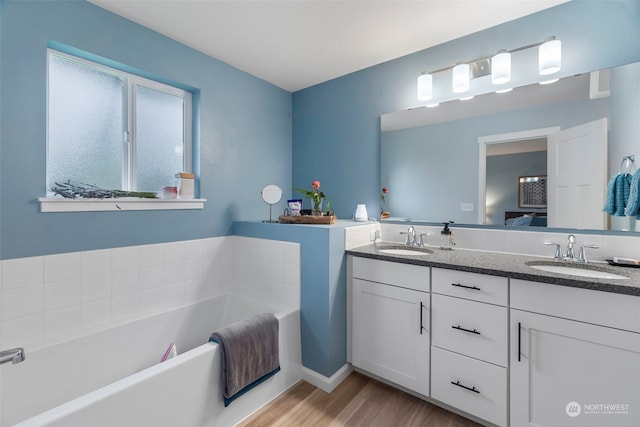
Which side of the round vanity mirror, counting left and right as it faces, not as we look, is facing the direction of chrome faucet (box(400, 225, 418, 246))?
left

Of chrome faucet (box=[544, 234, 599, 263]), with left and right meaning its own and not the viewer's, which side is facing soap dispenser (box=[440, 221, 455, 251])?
right

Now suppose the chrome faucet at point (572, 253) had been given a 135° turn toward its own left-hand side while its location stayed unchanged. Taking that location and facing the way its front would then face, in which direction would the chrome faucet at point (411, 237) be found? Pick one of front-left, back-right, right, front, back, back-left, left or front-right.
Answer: back-left

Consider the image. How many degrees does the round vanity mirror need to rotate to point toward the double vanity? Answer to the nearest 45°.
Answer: approximately 45° to its left

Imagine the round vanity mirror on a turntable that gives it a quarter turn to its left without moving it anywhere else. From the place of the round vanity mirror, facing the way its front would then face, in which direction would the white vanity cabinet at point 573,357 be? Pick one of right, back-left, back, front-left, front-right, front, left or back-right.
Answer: front-right

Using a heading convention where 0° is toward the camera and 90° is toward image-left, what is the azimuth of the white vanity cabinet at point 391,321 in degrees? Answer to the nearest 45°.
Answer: approximately 45°

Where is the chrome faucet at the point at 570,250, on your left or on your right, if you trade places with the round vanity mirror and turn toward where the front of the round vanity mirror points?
on your left

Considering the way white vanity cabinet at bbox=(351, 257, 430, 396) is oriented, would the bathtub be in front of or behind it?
in front

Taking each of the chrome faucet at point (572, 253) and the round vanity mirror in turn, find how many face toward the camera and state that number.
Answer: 2

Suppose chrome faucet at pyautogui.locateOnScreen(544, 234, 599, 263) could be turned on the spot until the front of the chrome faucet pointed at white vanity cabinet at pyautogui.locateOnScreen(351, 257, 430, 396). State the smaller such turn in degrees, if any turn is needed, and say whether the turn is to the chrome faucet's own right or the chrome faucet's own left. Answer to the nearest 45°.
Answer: approximately 45° to the chrome faucet's own right
